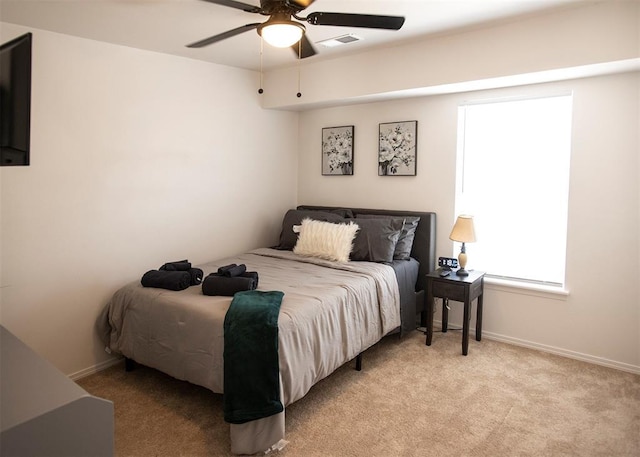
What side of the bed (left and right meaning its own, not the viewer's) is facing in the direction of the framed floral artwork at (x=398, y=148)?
back

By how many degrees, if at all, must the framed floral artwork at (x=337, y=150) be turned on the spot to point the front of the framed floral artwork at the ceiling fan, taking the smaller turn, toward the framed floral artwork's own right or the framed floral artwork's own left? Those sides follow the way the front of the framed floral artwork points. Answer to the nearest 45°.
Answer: approximately 45° to the framed floral artwork's own left

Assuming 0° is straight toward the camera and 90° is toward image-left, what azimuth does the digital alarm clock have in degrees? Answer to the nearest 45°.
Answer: approximately 45°

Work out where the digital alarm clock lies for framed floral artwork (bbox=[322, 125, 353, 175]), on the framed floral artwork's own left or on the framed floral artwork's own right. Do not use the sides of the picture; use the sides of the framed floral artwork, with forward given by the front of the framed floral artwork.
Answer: on the framed floral artwork's own left

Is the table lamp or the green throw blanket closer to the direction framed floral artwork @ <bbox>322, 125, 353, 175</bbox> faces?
the green throw blanket

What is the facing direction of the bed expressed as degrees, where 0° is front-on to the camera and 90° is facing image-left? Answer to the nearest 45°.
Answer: approximately 45°
